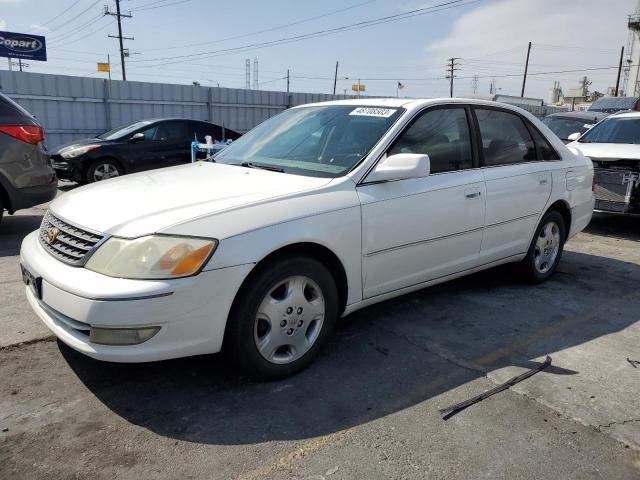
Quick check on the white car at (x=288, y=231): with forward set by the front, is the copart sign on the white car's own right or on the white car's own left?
on the white car's own right

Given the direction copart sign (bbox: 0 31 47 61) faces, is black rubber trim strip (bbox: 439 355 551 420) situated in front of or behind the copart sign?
in front

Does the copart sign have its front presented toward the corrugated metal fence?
yes

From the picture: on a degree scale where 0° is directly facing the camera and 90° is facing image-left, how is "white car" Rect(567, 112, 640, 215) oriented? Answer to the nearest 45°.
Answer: approximately 0°

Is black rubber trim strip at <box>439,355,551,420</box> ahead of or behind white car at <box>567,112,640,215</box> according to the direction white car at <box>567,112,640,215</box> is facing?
ahead

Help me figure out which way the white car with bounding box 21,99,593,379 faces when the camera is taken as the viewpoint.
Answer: facing the viewer and to the left of the viewer

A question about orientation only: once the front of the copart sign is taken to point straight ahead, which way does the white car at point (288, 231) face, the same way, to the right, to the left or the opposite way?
to the right

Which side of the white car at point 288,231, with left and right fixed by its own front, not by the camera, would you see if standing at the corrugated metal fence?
right

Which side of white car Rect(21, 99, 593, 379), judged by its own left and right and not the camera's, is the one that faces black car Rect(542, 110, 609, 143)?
back
